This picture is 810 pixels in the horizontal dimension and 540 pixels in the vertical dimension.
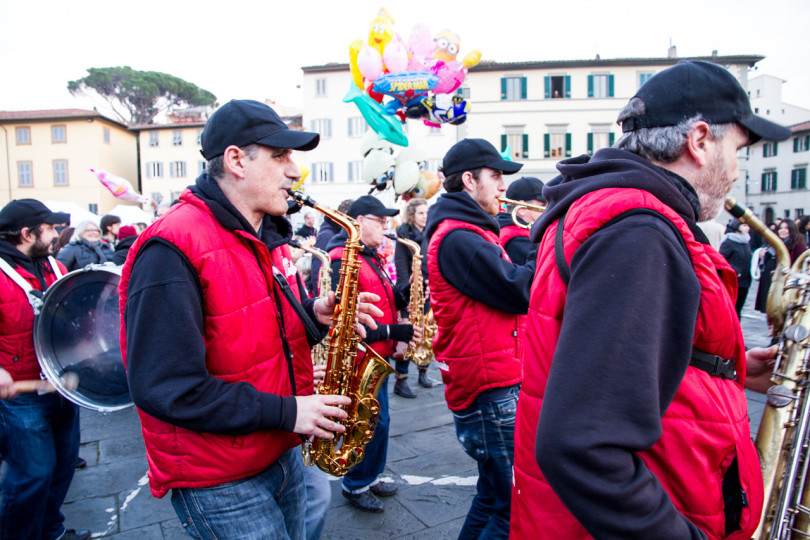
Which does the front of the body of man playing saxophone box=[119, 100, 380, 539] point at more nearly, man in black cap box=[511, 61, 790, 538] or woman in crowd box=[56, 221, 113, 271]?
the man in black cap

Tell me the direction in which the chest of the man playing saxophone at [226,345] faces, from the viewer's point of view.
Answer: to the viewer's right

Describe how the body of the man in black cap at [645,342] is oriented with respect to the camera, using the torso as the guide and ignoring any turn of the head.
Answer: to the viewer's right

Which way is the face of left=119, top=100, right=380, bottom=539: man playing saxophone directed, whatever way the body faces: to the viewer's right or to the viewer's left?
to the viewer's right

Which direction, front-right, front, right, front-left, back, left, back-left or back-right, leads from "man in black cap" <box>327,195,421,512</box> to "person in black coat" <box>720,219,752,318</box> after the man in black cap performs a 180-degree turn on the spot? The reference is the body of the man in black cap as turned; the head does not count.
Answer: back-right

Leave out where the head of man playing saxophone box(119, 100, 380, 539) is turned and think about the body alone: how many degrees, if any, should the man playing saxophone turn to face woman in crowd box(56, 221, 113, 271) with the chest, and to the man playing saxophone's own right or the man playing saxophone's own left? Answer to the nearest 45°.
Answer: approximately 90° to the man playing saxophone's own left

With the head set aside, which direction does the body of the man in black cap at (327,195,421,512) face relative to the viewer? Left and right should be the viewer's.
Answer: facing to the right of the viewer

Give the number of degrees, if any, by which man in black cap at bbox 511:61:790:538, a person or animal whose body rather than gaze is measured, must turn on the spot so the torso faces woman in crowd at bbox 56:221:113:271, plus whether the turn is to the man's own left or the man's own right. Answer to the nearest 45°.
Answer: approximately 135° to the man's own left

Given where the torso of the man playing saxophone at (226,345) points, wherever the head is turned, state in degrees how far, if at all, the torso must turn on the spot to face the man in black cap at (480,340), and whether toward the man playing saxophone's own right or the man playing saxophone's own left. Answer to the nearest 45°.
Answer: approximately 45° to the man playing saxophone's own left
